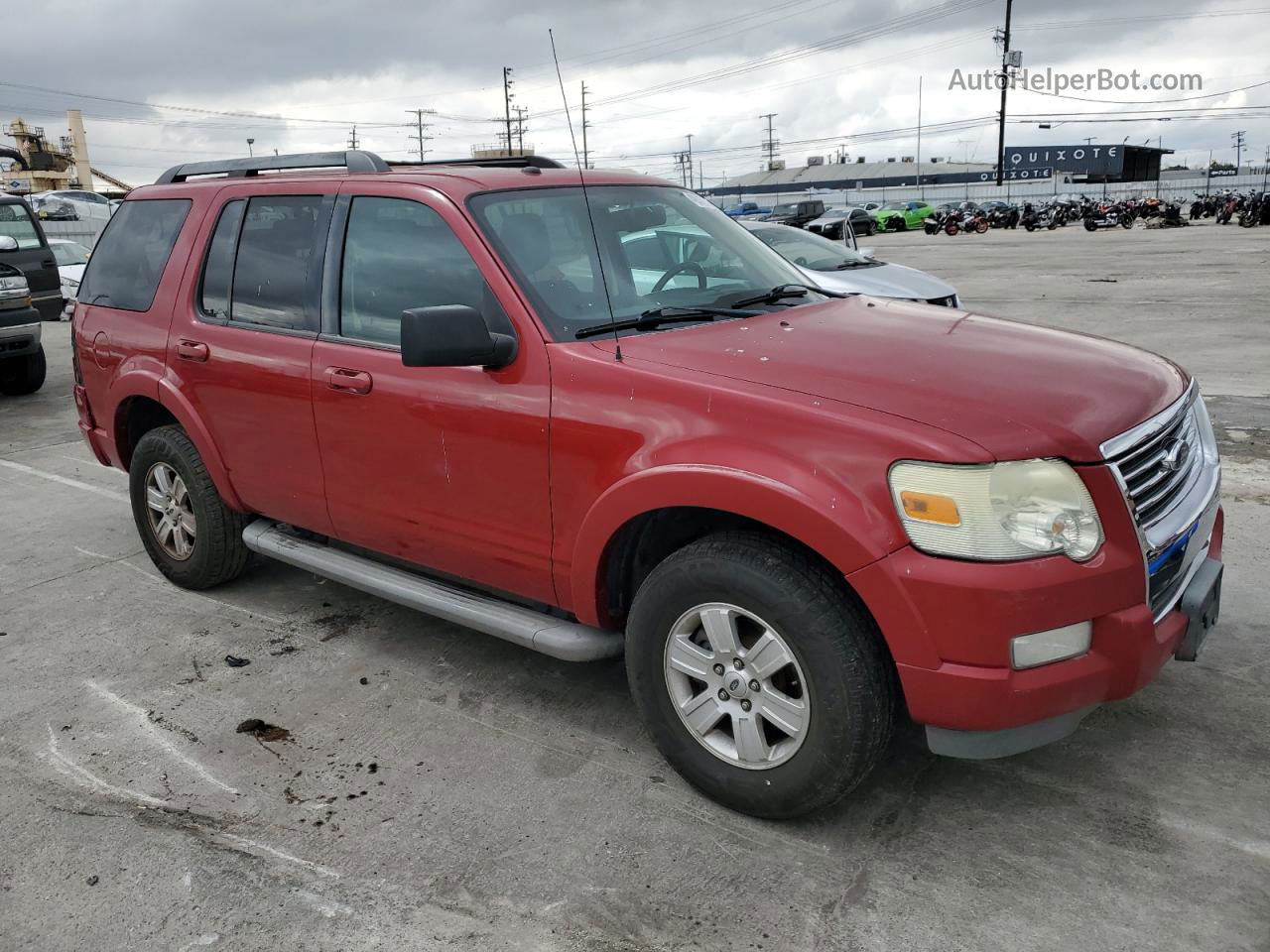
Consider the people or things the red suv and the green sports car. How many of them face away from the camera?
0

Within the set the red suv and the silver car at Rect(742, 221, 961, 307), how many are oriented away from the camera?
0

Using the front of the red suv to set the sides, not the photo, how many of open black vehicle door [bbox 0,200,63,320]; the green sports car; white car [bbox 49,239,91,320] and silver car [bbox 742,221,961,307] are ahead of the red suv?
0

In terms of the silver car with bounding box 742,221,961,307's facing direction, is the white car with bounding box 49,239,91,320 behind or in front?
behind

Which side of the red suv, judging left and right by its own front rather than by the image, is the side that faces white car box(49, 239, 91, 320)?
back

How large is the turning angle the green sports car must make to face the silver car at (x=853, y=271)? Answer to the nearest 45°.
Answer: approximately 45° to its left

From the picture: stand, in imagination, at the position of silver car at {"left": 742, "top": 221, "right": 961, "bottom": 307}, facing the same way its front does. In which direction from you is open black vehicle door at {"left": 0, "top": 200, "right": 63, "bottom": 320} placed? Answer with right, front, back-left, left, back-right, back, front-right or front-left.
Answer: back-right

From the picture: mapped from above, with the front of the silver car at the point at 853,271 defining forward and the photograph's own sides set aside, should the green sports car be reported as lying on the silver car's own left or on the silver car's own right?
on the silver car's own left

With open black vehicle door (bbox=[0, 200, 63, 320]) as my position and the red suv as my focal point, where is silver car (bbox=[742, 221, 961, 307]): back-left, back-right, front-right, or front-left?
front-left

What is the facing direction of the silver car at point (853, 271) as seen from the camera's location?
facing the viewer and to the right of the viewer

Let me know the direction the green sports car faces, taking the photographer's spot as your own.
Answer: facing the viewer and to the left of the viewer

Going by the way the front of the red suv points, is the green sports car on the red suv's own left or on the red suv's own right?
on the red suv's own left

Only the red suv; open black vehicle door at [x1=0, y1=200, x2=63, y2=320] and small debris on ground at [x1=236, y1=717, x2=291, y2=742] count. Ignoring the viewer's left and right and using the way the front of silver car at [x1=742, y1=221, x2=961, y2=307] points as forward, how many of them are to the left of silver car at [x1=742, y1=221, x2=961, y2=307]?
0

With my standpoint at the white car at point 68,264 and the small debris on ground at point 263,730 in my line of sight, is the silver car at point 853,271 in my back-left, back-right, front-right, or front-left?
front-left

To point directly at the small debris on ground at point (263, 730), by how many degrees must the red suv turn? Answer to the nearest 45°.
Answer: approximately 135° to its right

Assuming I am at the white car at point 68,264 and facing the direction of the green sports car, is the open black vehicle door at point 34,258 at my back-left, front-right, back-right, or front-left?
back-right

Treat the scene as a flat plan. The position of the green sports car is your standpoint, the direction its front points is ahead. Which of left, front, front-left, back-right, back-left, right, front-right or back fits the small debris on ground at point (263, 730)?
front-left

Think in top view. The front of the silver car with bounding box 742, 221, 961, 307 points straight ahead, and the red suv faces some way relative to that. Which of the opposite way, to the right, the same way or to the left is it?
the same way

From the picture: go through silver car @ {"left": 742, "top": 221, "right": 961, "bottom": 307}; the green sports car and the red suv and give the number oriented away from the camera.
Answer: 0

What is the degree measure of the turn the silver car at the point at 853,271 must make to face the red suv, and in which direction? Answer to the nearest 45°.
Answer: approximately 45° to its right

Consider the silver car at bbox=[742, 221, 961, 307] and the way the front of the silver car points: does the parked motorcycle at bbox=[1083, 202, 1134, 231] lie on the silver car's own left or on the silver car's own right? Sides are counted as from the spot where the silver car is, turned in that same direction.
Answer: on the silver car's own left

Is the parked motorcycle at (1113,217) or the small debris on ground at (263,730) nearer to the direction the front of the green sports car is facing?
the small debris on ground

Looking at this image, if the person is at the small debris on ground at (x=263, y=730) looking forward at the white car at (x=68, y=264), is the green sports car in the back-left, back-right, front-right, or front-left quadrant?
front-right
